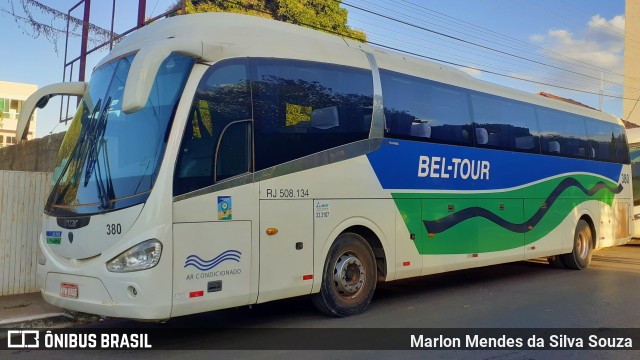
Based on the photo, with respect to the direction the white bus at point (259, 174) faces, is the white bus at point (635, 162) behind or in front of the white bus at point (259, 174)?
behind

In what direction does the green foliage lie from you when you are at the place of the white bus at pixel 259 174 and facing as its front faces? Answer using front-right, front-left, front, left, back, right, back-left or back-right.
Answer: back-right

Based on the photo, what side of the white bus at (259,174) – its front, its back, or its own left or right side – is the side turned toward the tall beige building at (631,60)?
back

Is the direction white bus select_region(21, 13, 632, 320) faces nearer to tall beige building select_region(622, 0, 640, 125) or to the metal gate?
the metal gate

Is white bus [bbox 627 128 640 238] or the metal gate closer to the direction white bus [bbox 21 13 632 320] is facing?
the metal gate

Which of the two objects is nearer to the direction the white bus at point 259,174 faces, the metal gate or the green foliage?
the metal gate

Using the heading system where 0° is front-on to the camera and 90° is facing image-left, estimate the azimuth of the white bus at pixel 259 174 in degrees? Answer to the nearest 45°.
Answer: approximately 45°

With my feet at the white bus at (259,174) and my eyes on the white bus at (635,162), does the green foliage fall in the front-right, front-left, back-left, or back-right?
front-left

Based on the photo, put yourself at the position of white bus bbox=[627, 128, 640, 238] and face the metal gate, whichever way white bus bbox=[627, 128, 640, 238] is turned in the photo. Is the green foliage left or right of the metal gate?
right

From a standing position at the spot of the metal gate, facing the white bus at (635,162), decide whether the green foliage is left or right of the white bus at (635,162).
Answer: left
